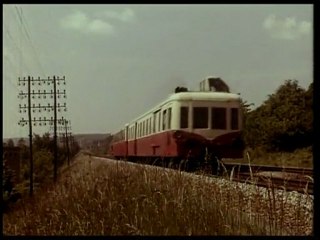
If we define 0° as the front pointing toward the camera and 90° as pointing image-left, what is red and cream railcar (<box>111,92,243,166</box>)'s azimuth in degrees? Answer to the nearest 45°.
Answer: approximately 315°
